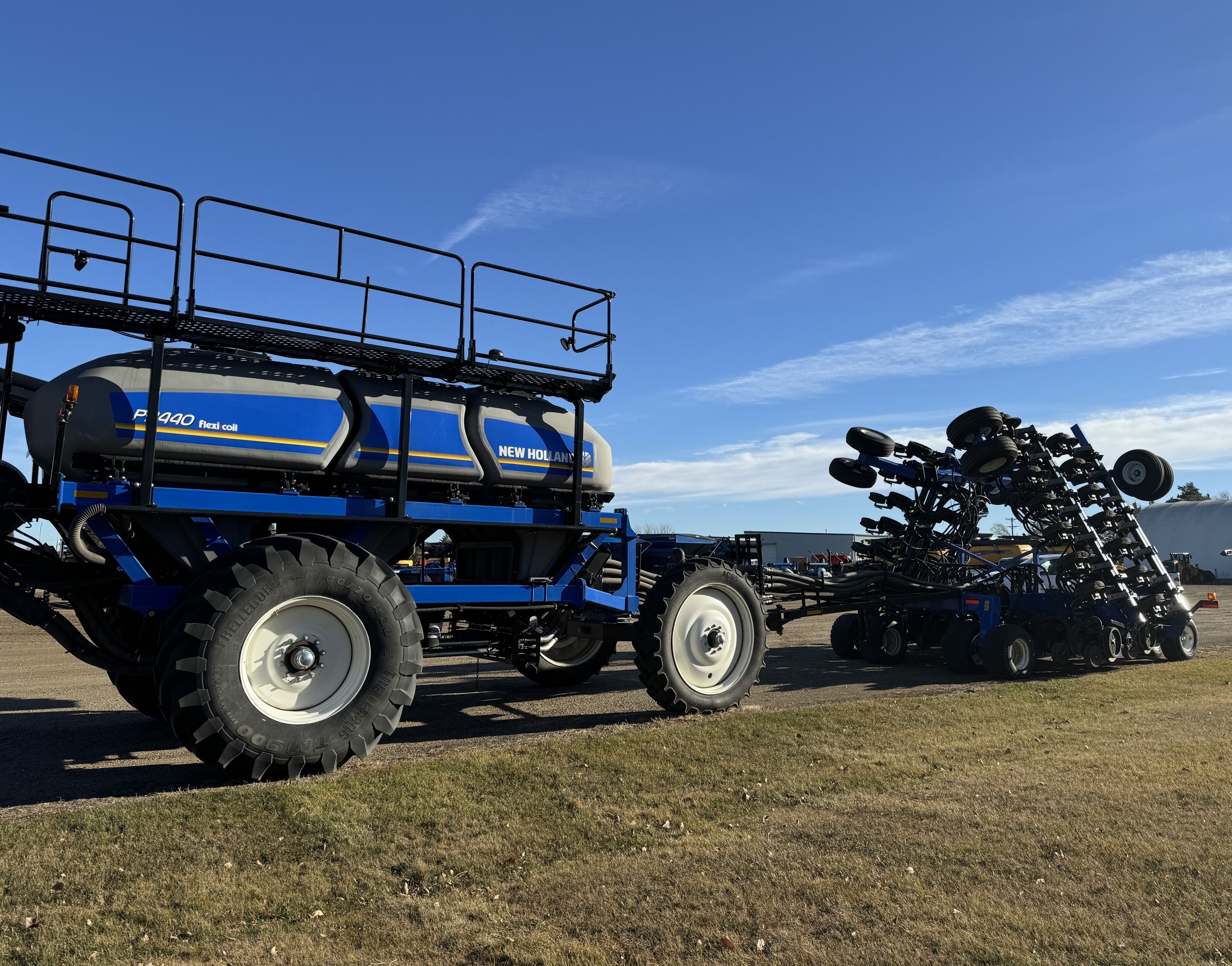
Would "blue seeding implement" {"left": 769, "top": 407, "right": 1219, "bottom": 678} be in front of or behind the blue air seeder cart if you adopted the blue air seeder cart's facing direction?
in front

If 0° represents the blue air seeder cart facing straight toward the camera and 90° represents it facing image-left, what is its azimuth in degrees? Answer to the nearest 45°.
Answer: approximately 225°
